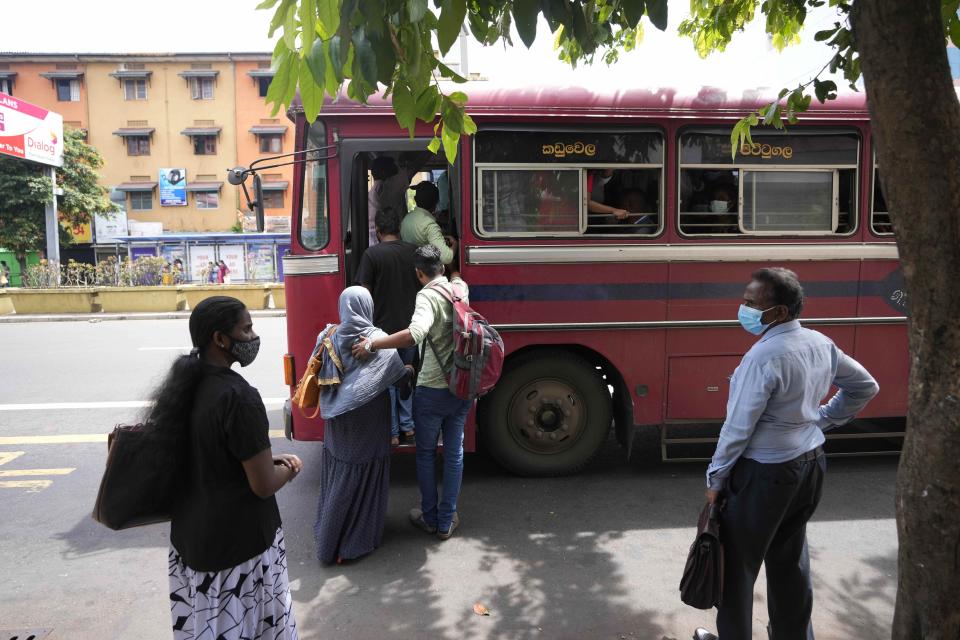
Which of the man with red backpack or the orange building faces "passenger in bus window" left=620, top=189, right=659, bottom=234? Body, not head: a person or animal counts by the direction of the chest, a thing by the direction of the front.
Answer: the orange building

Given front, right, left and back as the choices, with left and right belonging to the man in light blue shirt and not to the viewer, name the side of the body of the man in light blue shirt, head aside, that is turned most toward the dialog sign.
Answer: front

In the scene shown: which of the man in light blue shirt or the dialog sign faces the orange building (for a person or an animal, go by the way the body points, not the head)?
the man in light blue shirt

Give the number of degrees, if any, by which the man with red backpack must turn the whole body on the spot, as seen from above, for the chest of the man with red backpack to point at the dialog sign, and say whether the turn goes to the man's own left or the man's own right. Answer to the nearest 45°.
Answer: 0° — they already face it

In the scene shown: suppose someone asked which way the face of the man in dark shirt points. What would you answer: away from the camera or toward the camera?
away from the camera

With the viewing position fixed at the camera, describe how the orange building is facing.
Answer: facing the viewer

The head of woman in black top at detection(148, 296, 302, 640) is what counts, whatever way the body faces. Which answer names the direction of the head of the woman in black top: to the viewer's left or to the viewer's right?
to the viewer's right

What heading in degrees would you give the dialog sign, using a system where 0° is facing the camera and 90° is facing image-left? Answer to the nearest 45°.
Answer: approximately 315°

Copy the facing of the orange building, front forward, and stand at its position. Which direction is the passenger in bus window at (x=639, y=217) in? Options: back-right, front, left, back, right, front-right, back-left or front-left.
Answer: front

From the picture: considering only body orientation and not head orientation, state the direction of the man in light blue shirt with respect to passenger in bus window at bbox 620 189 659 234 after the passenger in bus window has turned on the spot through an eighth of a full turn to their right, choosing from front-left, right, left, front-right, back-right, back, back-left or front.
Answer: back-left

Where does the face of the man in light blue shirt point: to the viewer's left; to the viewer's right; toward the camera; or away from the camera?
to the viewer's left

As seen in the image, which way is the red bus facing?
to the viewer's left

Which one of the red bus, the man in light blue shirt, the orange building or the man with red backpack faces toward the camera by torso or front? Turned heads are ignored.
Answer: the orange building

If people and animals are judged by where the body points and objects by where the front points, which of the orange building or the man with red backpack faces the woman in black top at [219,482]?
the orange building

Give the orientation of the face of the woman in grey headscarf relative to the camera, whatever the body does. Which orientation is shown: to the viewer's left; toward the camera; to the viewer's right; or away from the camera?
away from the camera

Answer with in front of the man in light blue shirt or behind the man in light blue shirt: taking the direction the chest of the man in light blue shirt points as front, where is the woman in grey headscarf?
in front
